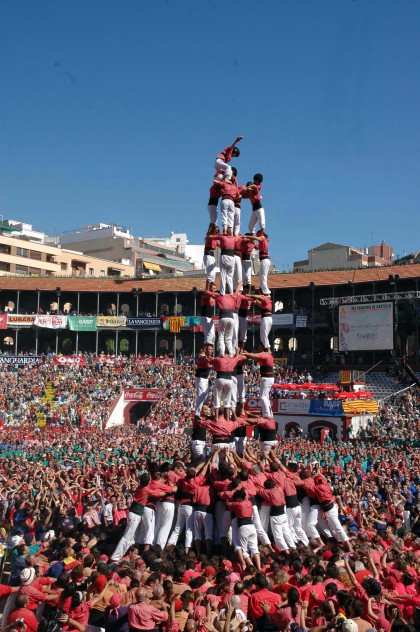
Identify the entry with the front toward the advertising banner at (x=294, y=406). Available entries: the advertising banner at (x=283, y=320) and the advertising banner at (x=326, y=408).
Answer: the advertising banner at (x=283, y=320)

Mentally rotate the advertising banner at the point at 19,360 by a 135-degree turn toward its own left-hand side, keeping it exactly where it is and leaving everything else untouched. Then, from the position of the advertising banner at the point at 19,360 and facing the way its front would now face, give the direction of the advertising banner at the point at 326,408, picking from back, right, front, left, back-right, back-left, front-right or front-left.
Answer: right

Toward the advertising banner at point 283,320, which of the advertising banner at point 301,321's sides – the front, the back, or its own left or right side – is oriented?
right

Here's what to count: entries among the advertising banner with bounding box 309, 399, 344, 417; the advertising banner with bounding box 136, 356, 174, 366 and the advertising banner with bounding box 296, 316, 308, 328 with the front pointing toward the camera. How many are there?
3

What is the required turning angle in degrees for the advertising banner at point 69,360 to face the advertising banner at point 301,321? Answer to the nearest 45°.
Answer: approximately 90° to its left

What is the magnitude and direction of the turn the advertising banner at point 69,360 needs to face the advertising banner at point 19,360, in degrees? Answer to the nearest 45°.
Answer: approximately 135° to its right

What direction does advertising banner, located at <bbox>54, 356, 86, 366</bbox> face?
toward the camera

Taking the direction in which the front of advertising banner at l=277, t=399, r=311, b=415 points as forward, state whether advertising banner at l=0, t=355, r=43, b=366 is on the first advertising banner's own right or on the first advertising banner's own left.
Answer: on the first advertising banner's own right

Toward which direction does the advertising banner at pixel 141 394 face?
toward the camera

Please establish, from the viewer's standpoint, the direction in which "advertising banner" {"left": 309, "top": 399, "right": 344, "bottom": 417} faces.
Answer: facing the viewer

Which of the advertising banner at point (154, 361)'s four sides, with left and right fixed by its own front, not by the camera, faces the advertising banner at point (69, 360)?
right

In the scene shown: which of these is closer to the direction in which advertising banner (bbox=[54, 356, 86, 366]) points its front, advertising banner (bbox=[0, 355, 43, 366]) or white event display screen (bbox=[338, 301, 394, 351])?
the white event display screen

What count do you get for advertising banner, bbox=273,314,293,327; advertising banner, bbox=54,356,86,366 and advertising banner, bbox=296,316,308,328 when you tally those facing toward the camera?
3

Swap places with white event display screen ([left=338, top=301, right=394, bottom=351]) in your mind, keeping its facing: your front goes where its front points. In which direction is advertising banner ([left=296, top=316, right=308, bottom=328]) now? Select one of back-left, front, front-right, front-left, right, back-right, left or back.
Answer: back-right
